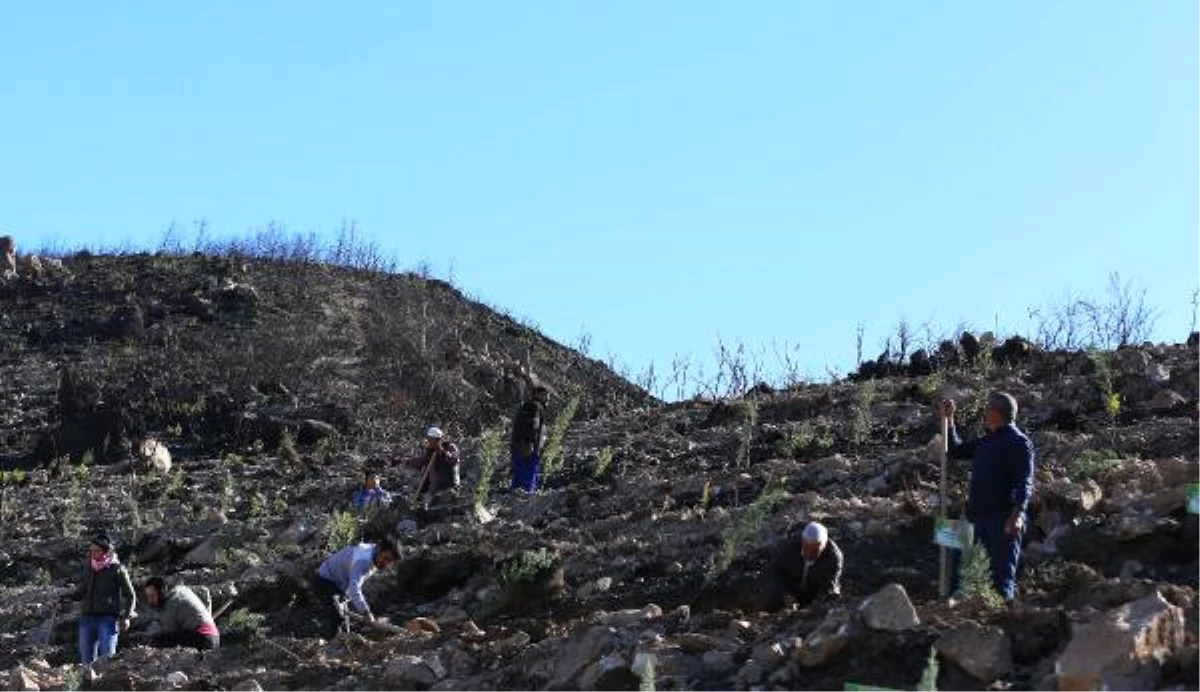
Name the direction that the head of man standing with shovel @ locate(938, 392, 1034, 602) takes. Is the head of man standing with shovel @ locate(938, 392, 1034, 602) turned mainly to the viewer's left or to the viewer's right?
to the viewer's left

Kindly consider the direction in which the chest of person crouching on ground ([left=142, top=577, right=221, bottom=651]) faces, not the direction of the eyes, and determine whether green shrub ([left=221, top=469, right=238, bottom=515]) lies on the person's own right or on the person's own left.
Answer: on the person's own right

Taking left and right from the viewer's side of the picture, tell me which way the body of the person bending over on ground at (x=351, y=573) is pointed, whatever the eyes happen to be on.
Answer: facing to the right of the viewer

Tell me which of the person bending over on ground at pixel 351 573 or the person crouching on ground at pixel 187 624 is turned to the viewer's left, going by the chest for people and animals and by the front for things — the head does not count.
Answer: the person crouching on ground at pixel 187 624

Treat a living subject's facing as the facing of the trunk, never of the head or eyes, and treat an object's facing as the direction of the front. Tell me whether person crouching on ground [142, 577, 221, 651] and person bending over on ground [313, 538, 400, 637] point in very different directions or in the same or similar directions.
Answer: very different directions

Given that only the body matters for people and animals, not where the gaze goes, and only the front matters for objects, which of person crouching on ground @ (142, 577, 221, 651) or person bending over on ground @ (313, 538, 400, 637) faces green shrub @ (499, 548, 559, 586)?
person bending over on ground @ (313, 538, 400, 637)

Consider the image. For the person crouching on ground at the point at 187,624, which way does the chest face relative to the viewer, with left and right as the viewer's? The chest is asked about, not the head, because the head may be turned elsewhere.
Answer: facing to the left of the viewer

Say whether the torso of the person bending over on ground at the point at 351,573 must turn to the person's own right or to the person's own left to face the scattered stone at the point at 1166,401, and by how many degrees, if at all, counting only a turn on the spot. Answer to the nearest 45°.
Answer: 0° — they already face it

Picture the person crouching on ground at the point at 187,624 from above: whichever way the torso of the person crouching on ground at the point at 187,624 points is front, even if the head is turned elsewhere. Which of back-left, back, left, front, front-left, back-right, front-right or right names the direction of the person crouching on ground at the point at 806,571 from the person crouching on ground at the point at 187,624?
back-left

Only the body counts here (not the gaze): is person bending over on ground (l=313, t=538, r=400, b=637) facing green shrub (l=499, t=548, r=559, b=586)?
yes

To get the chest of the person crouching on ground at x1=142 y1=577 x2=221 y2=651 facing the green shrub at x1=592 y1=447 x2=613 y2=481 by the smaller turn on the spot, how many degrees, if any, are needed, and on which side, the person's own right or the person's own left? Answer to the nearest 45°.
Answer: approximately 135° to the person's own right

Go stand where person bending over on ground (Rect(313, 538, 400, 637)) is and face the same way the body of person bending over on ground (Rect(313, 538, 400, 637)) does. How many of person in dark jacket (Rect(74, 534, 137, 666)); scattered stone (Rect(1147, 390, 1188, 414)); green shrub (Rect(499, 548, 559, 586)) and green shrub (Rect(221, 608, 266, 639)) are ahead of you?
2
